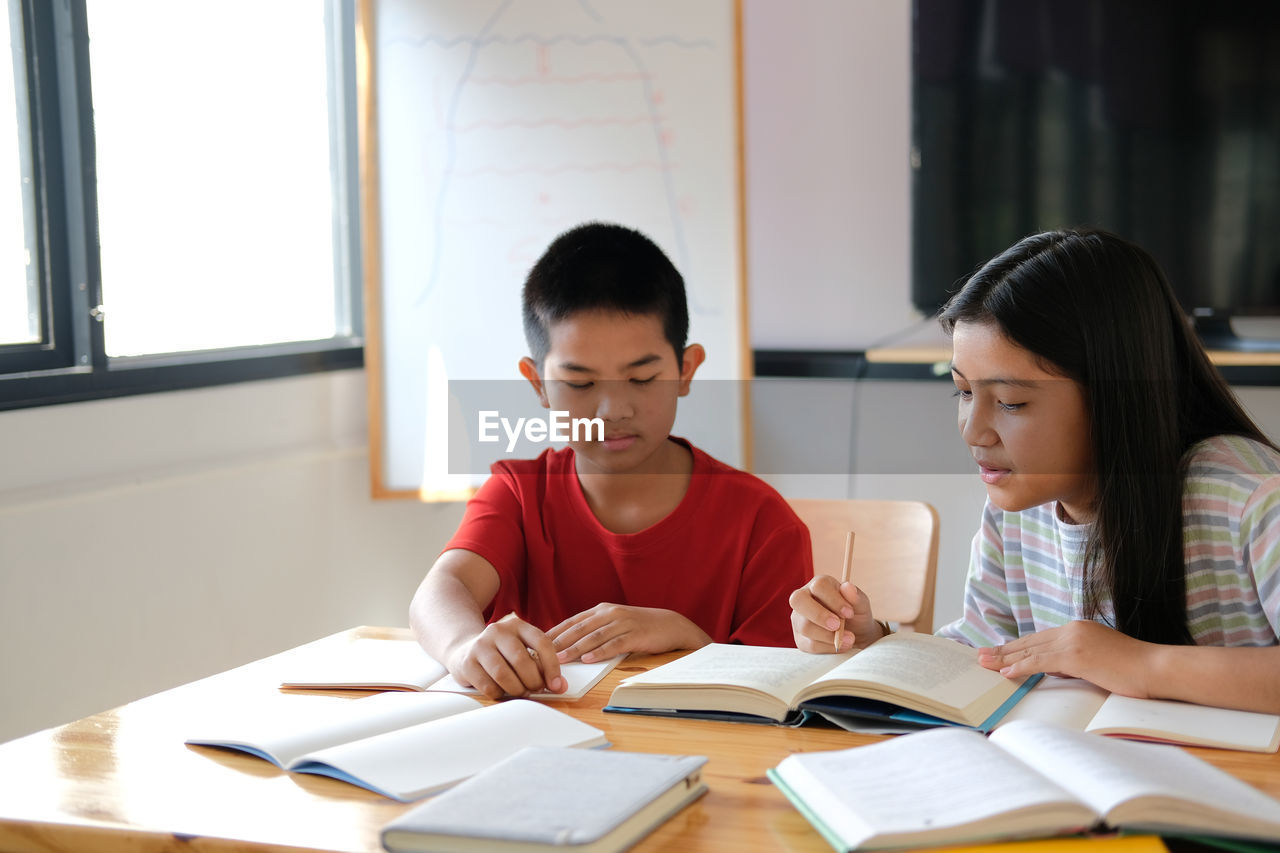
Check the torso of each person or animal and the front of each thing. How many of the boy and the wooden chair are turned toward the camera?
2

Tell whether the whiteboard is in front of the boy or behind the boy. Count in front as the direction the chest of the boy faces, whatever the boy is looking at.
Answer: behind

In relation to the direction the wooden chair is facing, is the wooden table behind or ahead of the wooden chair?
ahead

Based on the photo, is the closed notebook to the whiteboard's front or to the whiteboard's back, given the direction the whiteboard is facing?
to the front

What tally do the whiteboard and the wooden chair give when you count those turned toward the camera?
2

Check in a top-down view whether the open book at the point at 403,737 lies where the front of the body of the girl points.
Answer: yes

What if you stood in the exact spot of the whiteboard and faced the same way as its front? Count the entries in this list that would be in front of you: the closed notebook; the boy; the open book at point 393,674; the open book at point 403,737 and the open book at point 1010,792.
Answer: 5
